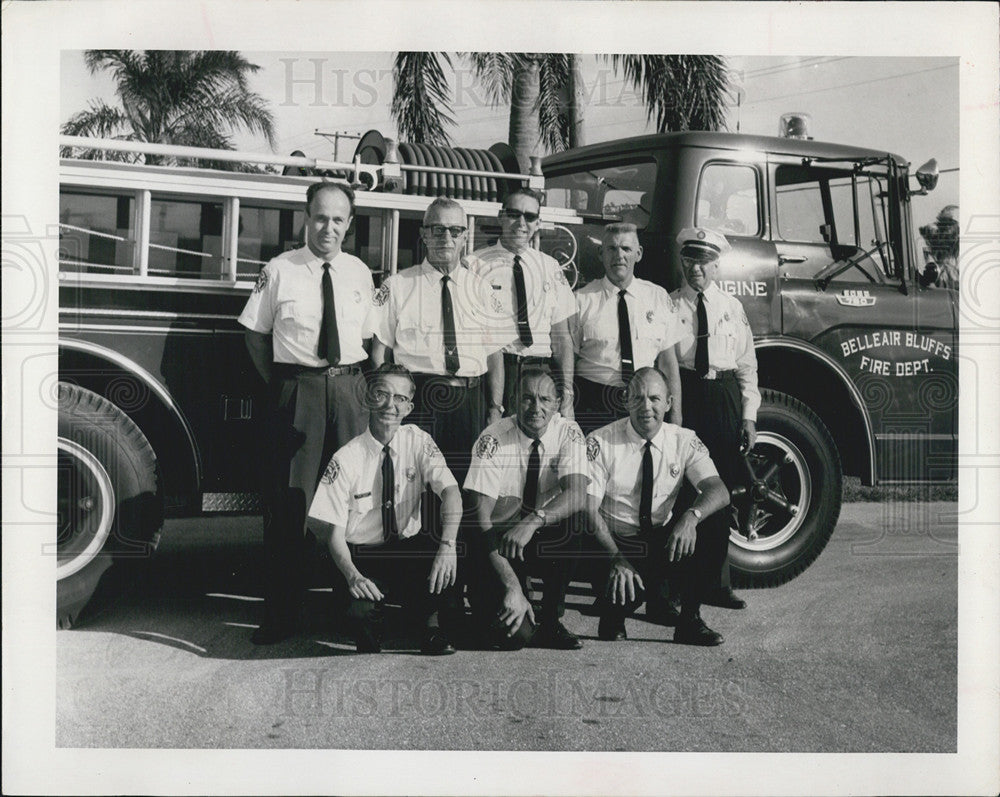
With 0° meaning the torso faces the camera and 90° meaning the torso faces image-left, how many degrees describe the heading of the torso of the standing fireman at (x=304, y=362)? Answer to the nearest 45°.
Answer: approximately 315°

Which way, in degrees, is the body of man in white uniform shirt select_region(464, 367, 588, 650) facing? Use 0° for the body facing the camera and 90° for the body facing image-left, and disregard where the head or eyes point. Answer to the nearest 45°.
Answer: approximately 0°

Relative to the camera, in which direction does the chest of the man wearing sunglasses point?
toward the camera

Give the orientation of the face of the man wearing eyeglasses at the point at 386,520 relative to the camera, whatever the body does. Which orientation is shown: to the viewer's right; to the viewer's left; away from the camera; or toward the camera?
toward the camera

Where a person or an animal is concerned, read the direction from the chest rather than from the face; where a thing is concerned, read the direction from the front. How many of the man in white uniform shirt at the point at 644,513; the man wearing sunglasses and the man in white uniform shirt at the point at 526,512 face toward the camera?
3

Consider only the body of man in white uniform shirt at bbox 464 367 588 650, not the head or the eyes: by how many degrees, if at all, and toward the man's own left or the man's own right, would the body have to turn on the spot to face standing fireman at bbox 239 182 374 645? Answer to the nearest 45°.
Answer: approximately 90° to the man's own right

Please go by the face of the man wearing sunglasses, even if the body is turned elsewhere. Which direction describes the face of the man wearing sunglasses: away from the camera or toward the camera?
toward the camera

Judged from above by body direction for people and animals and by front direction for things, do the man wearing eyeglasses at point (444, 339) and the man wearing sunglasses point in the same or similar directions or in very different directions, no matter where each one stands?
same or similar directions

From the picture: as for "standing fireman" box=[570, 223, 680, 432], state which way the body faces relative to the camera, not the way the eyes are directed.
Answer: toward the camera

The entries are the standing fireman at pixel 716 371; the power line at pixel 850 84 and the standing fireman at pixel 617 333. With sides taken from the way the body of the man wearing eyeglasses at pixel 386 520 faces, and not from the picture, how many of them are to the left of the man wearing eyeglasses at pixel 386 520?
3
